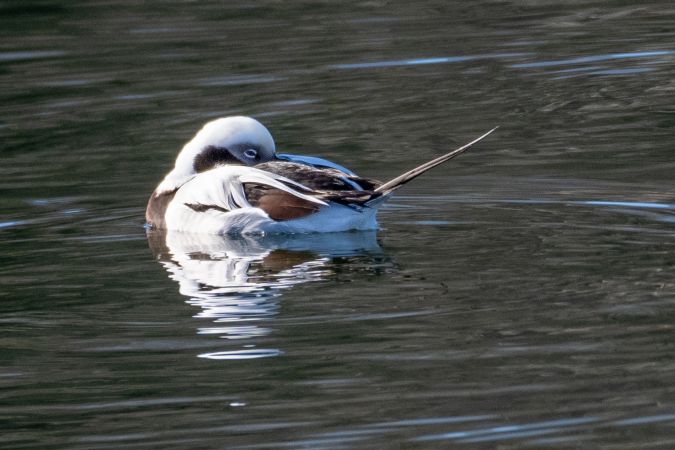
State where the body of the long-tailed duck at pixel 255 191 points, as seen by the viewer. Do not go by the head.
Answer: to the viewer's left
